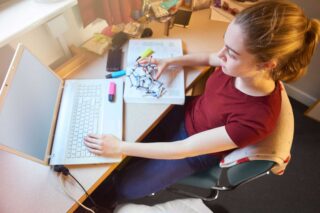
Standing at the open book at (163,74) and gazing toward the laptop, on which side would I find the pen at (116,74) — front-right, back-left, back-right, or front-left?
front-right

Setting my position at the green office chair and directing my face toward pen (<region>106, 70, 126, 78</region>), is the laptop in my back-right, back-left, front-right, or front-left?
front-left

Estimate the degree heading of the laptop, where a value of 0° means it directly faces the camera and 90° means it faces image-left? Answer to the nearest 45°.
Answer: approximately 270°
